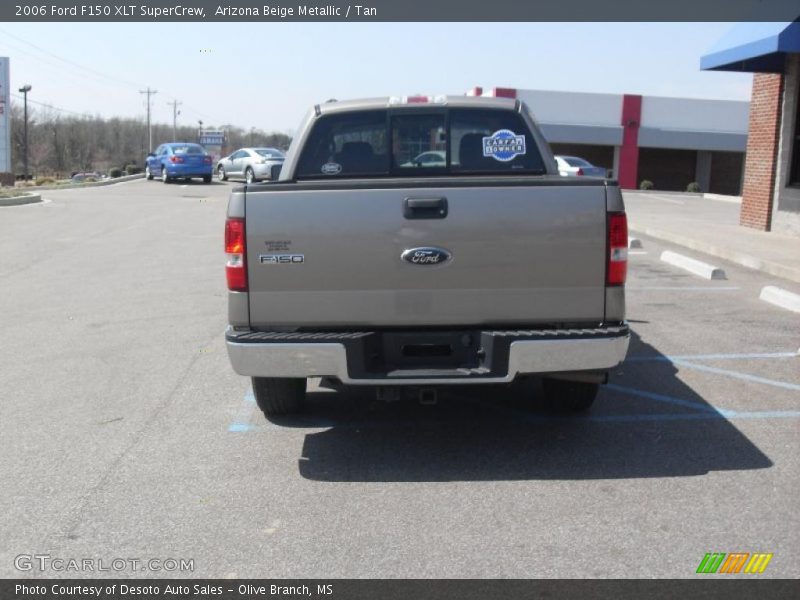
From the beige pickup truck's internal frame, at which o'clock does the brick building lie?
The brick building is roughly at 1 o'clock from the beige pickup truck.

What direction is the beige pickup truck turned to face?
away from the camera

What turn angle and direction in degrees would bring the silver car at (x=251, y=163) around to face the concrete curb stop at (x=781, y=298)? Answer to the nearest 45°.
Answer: approximately 135° to its left

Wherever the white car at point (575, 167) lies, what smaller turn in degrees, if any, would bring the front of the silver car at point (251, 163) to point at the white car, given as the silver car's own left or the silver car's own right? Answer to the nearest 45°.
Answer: approximately 135° to the silver car's own right

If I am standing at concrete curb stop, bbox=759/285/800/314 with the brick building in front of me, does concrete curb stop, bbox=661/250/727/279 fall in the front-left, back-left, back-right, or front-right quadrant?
front-left

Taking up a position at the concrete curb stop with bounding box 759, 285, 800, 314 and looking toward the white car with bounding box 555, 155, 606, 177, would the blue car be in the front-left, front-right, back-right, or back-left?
front-left

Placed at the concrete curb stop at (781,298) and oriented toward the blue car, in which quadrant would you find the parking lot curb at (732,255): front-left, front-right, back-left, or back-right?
front-right

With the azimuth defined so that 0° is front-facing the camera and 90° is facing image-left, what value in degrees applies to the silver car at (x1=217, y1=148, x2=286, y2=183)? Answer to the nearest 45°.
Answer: approximately 135°

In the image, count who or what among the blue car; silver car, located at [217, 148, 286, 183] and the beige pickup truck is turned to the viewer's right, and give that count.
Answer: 0

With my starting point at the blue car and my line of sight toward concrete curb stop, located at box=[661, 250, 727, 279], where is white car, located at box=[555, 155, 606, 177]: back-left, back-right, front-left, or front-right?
front-left

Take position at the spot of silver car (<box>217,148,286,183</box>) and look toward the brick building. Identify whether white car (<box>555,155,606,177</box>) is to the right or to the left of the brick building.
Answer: left

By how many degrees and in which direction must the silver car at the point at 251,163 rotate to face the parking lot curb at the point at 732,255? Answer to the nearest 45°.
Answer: approximately 135° to its left

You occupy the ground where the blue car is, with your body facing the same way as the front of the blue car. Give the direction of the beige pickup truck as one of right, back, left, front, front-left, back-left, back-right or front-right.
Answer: back-left

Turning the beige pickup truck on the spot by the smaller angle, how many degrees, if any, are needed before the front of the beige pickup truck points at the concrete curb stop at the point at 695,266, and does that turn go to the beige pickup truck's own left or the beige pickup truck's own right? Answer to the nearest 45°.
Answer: approximately 45° to the beige pickup truck's own right

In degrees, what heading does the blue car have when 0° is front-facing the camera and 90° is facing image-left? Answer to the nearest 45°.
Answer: approximately 135°
